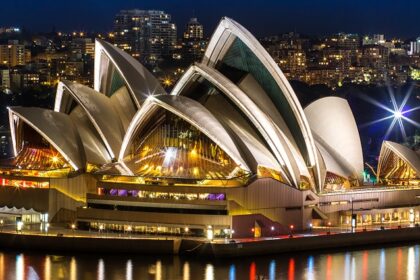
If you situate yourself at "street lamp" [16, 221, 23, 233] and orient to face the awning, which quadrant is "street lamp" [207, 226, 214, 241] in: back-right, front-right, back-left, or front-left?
back-right

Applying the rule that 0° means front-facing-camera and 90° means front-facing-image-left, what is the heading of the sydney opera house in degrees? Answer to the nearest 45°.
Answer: approximately 45°
